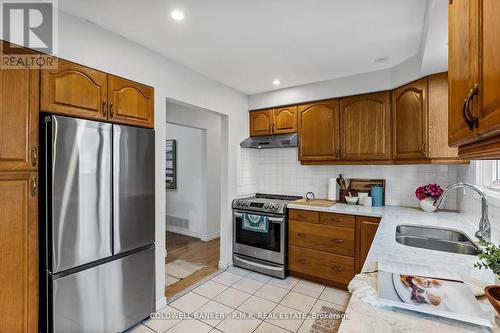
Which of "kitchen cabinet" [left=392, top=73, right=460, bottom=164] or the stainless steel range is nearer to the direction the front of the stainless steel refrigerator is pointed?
the kitchen cabinet

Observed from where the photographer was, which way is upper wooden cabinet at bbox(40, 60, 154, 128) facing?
facing the viewer and to the right of the viewer

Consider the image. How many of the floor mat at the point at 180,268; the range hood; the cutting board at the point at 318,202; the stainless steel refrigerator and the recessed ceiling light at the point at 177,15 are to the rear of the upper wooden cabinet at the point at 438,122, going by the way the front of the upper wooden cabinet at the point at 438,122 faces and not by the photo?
0

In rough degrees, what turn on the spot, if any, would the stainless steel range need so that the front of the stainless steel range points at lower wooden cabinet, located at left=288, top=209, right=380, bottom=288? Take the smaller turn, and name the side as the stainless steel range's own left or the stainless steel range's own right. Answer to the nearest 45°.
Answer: approximately 135° to the stainless steel range's own left

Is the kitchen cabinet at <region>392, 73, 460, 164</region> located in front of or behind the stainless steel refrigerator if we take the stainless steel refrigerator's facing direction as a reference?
in front

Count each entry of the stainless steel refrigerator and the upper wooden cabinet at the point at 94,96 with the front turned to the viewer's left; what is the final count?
0

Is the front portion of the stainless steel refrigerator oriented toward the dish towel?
no

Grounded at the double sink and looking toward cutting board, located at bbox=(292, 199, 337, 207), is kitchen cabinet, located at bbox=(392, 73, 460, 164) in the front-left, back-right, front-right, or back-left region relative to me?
front-right

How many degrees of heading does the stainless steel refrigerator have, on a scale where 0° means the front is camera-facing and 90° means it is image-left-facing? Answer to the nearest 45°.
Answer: approximately 315°

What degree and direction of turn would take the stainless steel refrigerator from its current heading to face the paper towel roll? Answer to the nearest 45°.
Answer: approximately 45° to its left

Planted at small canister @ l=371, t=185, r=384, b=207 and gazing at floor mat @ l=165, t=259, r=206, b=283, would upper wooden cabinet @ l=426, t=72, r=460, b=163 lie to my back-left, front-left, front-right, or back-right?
back-left

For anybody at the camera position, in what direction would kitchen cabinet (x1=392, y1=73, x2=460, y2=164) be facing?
facing the viewer and to the left of the viewer

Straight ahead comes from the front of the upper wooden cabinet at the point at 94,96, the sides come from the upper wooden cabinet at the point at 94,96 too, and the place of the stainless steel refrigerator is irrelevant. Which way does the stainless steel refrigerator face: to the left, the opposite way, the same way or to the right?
the same way
